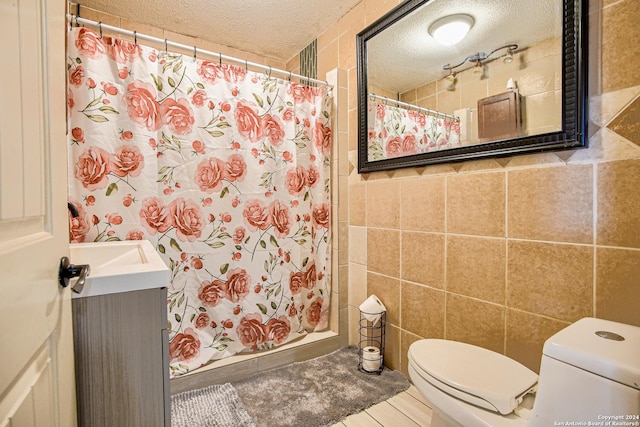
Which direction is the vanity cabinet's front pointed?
to the viewer's right

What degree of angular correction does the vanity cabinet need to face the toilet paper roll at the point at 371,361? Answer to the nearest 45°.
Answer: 0° — it already faces it

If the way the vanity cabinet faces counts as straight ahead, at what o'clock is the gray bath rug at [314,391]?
The gray bath rug is roughly at 11 o'clock from the vanity cabinet.

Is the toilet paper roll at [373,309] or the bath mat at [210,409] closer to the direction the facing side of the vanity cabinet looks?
the toilet paper roll

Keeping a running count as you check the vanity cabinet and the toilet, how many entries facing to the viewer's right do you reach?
1

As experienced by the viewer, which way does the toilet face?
facing away from the viewer and to the left of the viewer
